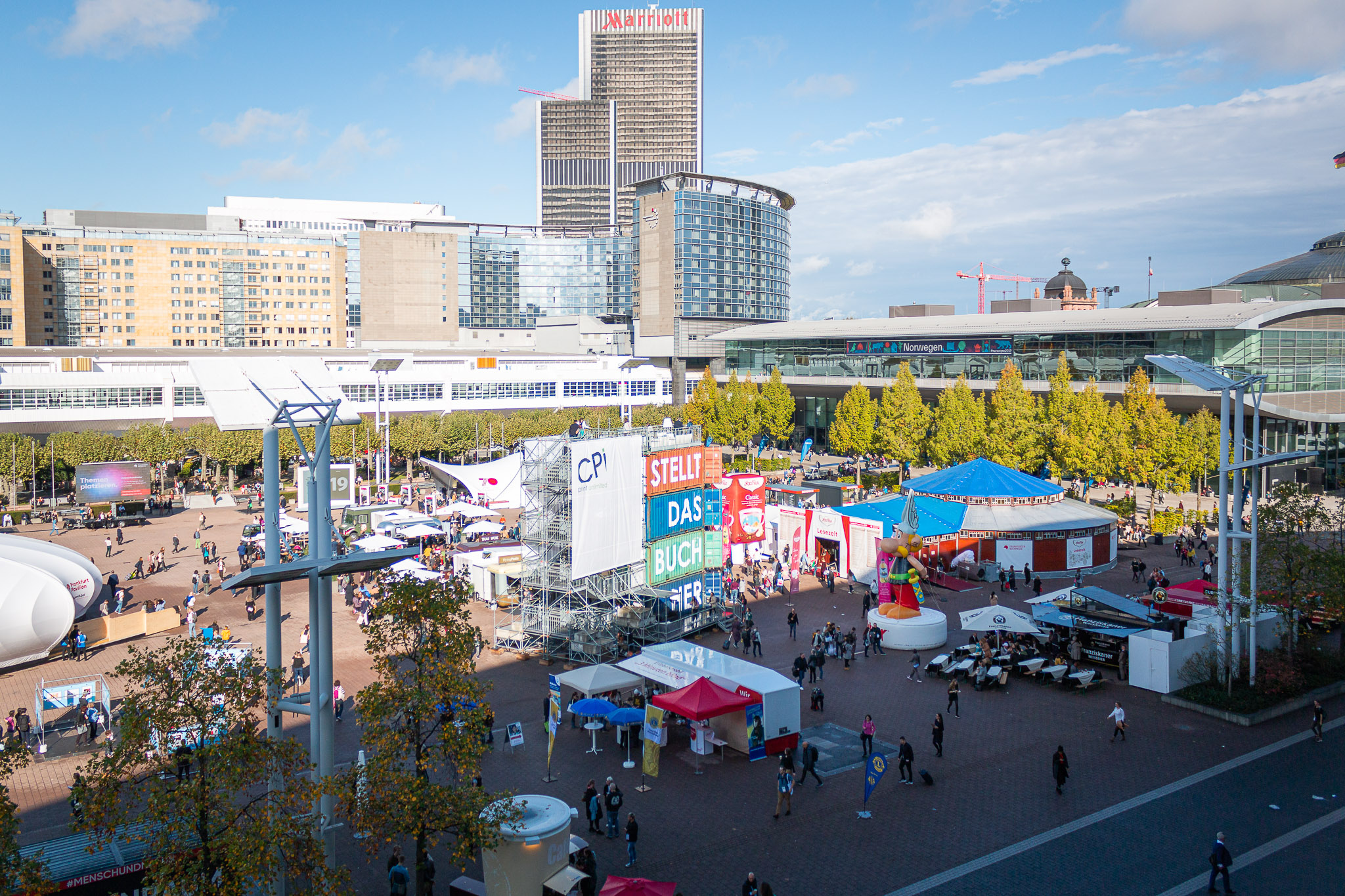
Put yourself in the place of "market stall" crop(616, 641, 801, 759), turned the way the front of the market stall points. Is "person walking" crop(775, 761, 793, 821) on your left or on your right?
on your left

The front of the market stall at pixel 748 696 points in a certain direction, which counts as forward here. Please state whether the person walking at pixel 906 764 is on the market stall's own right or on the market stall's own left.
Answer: on the market stall's own left

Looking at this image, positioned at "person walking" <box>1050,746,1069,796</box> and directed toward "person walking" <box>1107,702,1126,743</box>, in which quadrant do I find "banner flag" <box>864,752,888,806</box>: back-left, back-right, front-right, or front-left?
back-left

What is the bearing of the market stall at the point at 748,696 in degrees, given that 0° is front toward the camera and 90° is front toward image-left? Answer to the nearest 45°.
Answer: approximately 45°

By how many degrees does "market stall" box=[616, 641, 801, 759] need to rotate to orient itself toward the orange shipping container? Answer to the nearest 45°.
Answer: approximately 135° to its right

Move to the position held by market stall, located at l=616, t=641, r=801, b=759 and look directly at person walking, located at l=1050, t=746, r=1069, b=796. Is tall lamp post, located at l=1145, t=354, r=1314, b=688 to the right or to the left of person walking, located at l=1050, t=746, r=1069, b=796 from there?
left

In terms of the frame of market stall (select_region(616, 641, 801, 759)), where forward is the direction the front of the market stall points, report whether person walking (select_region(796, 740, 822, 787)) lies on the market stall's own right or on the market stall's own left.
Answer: on the market stall's own left

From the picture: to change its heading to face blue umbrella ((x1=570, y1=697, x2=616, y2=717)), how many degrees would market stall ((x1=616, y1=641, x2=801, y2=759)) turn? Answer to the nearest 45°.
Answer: approximately 45° to its right

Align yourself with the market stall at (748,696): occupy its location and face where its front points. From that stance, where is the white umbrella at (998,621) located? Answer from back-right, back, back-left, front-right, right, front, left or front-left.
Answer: back
